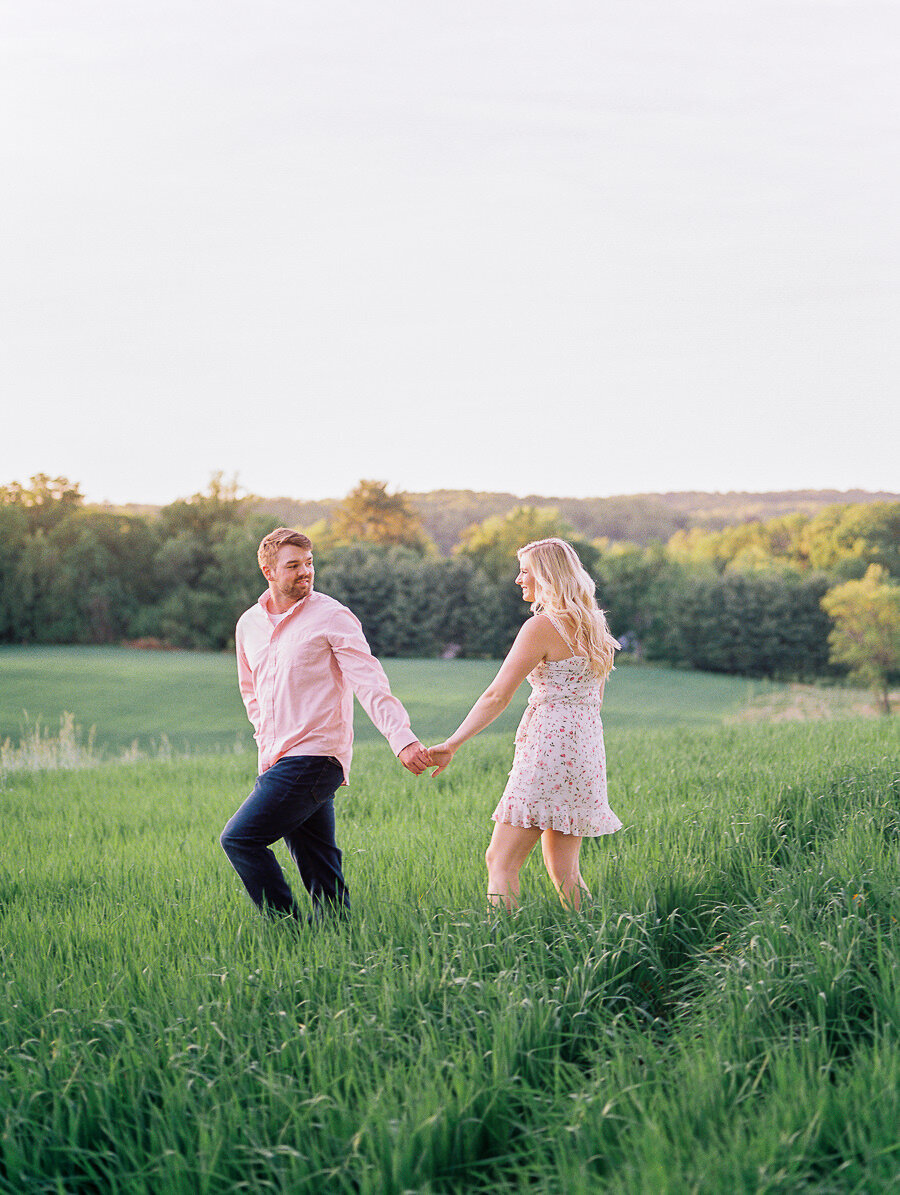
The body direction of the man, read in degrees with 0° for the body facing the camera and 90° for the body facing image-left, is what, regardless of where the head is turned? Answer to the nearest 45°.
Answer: approximately 45°

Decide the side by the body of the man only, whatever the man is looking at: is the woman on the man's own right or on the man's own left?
on the man's own left

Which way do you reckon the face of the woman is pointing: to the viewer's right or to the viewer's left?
to the viewer's left
